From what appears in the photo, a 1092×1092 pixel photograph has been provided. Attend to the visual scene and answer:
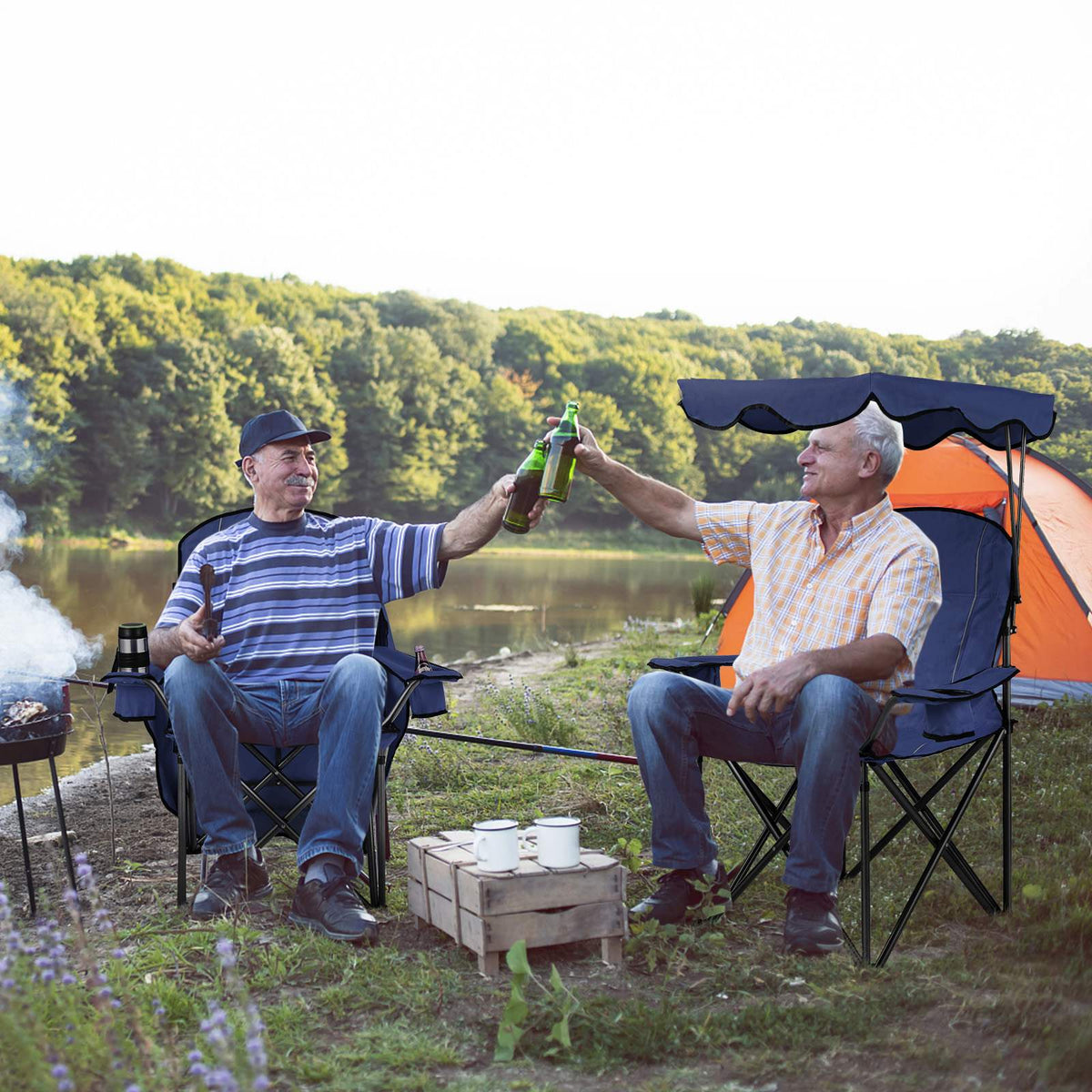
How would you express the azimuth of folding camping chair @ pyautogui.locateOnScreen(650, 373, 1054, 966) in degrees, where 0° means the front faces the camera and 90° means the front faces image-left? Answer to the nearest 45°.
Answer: approximately 45°

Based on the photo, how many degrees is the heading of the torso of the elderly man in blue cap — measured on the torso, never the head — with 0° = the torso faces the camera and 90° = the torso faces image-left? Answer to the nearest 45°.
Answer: approximately 0°

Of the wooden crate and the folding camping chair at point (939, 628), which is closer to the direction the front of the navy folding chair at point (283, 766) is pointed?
the wooden crate

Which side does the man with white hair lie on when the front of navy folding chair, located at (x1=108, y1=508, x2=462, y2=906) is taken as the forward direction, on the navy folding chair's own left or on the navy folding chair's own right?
on the navy folding chair's own left

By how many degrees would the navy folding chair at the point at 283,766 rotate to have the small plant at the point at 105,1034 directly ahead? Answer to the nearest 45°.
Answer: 0° — it already faces it
